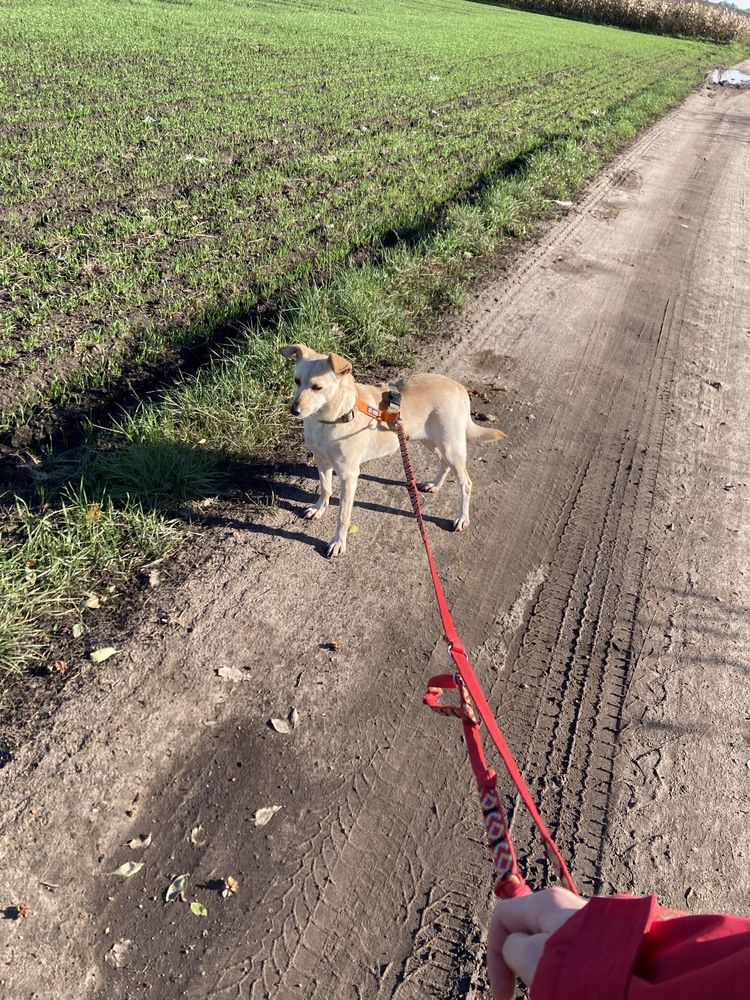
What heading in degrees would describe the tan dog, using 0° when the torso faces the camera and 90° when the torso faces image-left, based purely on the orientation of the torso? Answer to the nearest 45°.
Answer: approximately 45°

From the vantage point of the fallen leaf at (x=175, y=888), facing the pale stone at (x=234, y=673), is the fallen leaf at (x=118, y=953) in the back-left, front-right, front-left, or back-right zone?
back-left

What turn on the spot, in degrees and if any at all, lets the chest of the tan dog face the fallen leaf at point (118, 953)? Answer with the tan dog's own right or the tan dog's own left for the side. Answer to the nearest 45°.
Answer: approximately 45° to the tan dog's own left

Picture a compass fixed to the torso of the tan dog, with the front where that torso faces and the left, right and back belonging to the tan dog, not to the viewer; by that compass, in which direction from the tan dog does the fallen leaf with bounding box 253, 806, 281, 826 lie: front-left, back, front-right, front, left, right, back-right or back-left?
front-left

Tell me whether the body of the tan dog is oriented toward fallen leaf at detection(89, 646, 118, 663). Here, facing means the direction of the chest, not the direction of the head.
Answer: yes

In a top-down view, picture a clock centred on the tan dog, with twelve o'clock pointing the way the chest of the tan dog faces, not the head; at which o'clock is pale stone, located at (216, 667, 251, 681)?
The pale stone is roughly at 11 o'clock from the tan dog.

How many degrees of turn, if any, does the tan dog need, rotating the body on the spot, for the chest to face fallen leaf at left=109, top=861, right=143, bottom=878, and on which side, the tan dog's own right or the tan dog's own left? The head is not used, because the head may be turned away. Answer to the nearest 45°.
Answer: approximately 45° to the tan dog's own left

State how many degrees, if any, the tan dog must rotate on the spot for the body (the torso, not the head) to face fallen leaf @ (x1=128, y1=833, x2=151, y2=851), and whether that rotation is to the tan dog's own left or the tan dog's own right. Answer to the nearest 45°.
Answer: approximately 45° to the tan dog's own left

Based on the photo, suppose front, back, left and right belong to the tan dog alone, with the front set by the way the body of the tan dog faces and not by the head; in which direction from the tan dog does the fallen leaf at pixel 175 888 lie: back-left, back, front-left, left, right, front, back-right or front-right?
front-left
